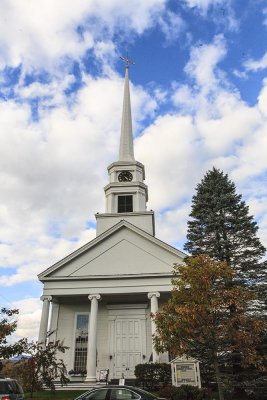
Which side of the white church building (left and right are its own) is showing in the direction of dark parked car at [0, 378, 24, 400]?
front

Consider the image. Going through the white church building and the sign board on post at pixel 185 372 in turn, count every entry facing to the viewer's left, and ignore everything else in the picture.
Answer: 0

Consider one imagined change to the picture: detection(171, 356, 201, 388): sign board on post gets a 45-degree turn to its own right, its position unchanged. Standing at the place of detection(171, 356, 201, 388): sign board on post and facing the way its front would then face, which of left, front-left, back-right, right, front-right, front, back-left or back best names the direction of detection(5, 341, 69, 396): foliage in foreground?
front-right

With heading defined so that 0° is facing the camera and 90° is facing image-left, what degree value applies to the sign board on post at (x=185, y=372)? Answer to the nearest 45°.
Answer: approximately 0°

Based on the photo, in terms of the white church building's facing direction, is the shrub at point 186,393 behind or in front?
in front
